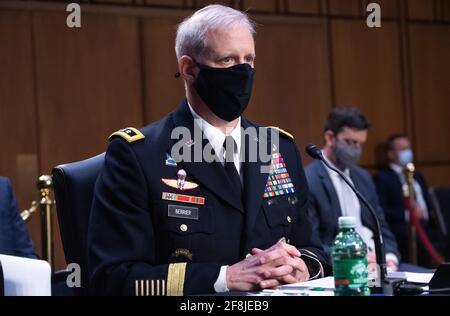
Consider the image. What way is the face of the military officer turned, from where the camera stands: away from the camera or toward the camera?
toward the camera

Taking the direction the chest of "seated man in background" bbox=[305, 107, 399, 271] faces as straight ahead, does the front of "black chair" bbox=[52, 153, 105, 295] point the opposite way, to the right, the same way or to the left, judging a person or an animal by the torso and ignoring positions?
the same way

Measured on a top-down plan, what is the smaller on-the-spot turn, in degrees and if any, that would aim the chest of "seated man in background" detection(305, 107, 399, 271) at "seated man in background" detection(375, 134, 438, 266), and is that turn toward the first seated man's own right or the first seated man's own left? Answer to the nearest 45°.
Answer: approximately 135° to the first seated man's own left

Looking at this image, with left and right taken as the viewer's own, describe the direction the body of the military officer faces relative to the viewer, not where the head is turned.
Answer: facing the viewer and to the right of the viewer

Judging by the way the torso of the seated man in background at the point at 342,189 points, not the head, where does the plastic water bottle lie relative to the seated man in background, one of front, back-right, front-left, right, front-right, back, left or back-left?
front-right

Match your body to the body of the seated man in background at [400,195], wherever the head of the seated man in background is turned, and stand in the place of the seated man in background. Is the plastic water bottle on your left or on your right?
on your right

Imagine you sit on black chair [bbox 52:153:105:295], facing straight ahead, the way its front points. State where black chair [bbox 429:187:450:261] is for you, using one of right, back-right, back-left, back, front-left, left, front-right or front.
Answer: left

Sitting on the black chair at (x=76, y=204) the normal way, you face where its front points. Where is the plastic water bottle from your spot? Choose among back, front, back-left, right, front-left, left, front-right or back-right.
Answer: front

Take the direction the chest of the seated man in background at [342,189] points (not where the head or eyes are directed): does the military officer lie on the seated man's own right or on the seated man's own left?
on the seated man's own right

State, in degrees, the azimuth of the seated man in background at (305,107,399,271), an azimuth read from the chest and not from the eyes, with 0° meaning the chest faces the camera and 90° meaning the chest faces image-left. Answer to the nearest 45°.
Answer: approximately 315°

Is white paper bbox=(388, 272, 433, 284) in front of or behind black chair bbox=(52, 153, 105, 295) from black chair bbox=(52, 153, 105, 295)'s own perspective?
in front

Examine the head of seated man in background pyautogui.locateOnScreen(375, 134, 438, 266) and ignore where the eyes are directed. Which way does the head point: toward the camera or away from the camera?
toward the camera

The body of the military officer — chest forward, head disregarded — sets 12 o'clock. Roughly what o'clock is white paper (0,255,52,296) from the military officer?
The white paper is roughly at 3 o'clock from the military officer.

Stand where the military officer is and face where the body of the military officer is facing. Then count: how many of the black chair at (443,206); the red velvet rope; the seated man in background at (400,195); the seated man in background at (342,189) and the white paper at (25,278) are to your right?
1

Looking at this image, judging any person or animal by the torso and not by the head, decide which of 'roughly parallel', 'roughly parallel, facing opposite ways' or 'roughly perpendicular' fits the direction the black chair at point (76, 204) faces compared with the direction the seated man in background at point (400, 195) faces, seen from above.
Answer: roughly parallel

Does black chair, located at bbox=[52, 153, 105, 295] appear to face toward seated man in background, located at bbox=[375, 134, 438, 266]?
no

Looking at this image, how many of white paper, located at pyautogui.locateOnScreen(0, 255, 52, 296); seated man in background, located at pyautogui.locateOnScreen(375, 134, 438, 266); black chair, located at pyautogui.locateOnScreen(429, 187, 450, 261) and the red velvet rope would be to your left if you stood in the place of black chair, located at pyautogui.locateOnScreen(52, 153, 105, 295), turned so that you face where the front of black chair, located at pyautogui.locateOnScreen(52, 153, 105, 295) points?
3

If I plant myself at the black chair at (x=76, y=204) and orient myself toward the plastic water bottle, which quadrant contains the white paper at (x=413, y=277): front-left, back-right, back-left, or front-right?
front-left
